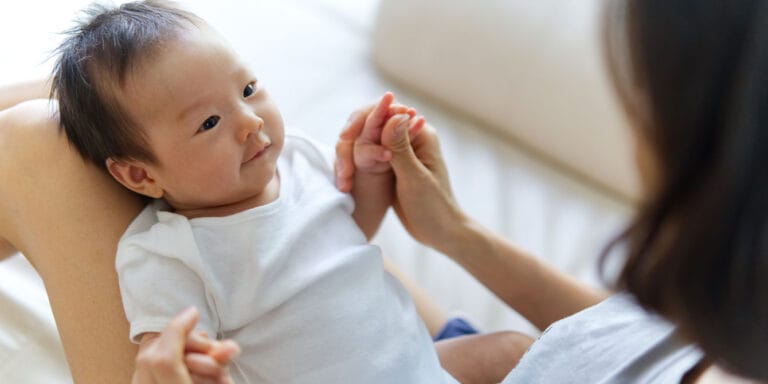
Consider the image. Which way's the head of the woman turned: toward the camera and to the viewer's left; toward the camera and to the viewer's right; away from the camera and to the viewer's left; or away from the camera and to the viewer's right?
away from the camera and to the viewer's left

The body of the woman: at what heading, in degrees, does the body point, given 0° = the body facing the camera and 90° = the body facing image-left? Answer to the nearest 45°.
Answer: approximately 135°

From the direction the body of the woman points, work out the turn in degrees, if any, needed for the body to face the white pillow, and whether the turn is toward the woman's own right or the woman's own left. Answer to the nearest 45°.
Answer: approximately 45° to the woman's own right
